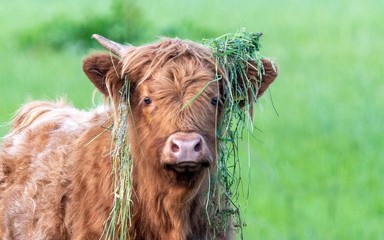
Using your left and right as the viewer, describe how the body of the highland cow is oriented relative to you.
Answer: facing the viewer and to the right of the viewer
